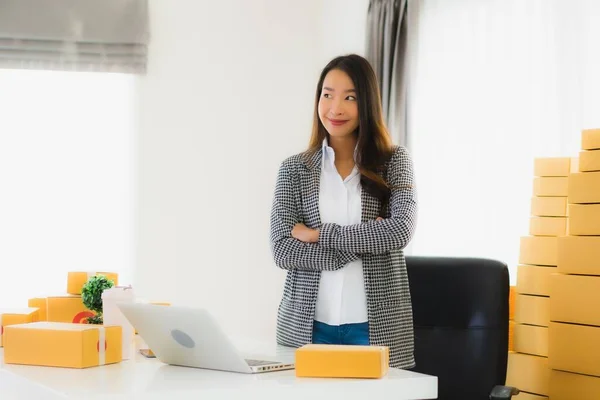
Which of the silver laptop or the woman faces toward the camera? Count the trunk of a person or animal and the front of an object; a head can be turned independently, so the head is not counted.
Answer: the woman

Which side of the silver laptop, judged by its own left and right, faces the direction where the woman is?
front

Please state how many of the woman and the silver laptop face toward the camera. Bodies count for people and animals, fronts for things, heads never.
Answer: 1

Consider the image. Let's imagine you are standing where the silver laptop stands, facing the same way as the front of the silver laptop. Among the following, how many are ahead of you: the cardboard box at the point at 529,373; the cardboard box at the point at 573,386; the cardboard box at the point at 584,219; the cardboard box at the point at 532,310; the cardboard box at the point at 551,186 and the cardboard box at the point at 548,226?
6

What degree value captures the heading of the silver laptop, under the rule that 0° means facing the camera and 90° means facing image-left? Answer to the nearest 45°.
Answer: approximately 225°

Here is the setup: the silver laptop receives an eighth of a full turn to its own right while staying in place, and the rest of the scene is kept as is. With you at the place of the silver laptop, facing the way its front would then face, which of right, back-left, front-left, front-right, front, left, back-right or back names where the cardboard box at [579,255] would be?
front-left

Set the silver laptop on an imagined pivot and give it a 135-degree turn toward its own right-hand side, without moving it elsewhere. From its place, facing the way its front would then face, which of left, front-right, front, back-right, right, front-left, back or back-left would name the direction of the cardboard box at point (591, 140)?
back-left

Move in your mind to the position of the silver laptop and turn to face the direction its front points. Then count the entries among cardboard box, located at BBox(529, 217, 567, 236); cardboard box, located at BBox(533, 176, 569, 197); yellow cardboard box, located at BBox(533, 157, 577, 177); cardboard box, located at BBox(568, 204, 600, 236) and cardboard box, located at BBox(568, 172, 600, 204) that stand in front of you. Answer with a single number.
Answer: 5

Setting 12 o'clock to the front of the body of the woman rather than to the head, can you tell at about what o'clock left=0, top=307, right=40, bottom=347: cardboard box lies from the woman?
The cardboard box is roughly at 2 o'clock from the woman.

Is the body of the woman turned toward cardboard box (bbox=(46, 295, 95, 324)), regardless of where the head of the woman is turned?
no

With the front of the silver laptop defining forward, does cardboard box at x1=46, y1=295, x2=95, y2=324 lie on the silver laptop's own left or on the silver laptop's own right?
on the silver laptop's own left

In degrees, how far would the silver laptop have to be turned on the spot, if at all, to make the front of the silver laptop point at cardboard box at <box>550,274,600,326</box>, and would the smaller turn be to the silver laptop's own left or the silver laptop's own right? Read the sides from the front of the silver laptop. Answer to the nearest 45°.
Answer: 0° — it already faces it

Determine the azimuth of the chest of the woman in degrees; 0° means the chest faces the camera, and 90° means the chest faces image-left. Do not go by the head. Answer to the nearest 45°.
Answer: approximately 0°

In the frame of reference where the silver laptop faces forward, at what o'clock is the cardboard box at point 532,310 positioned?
The cardboard box is roughly at 12 o'clock from the silver laptop.

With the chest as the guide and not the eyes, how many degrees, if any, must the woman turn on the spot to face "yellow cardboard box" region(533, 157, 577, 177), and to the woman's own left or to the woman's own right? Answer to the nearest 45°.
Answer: approximately 135° to the woman's own left

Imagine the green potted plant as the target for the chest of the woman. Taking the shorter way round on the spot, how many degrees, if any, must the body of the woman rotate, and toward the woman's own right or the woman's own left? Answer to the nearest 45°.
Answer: approximately 45° to the woman's own right
